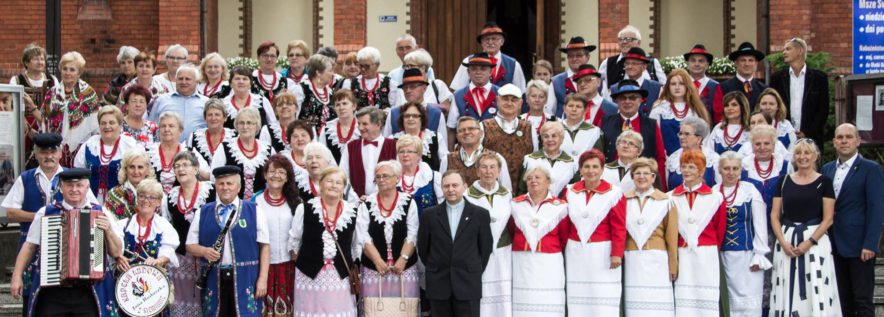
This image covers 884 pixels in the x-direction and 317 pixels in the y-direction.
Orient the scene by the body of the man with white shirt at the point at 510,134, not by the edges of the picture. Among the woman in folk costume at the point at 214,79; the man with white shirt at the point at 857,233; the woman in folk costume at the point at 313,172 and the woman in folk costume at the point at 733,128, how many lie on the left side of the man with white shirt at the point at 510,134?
2

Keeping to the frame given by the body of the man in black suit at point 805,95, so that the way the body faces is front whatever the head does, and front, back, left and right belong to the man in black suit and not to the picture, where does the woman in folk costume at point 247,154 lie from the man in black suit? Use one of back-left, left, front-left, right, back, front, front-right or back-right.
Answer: front-right

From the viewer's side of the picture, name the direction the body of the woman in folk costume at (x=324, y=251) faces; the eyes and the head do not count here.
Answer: toward the camera

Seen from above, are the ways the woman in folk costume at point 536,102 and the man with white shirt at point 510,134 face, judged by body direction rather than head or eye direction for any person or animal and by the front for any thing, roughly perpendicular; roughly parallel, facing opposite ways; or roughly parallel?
roughly parallel

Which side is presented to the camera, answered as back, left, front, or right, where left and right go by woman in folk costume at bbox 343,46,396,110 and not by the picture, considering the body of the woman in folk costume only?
front

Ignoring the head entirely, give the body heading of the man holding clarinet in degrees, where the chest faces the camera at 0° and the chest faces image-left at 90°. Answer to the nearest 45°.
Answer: approximately 0°

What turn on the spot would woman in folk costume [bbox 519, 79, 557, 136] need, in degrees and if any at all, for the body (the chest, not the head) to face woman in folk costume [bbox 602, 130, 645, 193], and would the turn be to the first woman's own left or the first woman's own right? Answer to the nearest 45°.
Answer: approximately 45° to the first woman's own left

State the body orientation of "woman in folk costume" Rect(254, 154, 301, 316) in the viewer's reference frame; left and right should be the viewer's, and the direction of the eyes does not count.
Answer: facing the viewer
